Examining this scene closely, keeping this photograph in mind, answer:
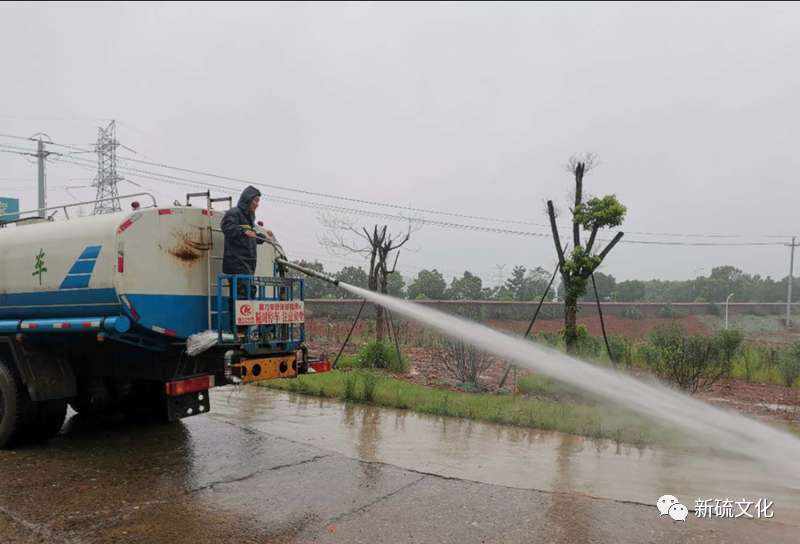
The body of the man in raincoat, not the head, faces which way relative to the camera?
to the viewer's right

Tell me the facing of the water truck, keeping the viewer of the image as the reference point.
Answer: facing away from the viewer and to the left of the viewer

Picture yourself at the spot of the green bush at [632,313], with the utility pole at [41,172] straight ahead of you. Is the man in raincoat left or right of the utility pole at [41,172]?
left

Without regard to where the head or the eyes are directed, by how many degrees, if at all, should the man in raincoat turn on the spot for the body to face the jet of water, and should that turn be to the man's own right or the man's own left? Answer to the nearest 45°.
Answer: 0° — they already face it

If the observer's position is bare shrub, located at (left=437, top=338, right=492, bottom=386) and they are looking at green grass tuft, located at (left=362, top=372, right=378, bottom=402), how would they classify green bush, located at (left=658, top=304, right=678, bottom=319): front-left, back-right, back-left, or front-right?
back-right

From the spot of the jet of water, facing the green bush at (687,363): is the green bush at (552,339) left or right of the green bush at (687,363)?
left
